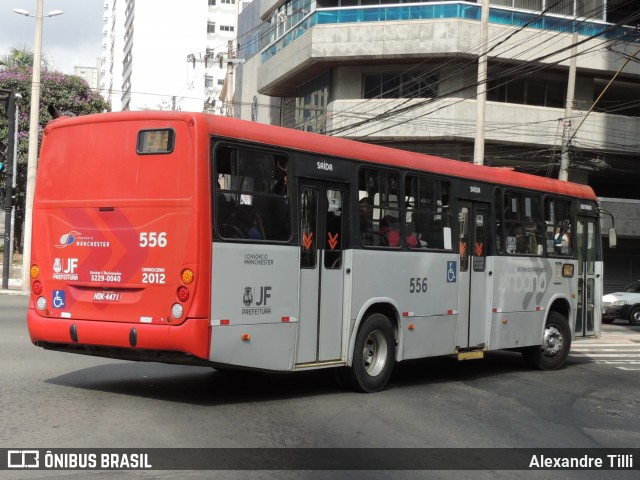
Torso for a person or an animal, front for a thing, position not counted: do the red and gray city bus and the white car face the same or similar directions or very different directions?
very different directions

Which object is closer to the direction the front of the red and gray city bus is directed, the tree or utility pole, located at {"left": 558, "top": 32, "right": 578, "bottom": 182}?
the utility pole

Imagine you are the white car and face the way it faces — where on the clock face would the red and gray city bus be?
The red and gray city bus is roughly at 11 o'clock from the white car.

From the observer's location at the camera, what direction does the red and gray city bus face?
facing away from the viewer and to the right of the viewer

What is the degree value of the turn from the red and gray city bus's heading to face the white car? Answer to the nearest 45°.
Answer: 0° — it already faces it

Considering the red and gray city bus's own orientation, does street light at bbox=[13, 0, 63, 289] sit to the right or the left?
on its left

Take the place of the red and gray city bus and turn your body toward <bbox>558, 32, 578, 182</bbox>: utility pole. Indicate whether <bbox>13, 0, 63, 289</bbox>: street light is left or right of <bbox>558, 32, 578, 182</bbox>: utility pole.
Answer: left

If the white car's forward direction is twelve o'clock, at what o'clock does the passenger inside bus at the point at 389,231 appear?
The passenger inside bus is roughly at 11 o'clock from the white car.
